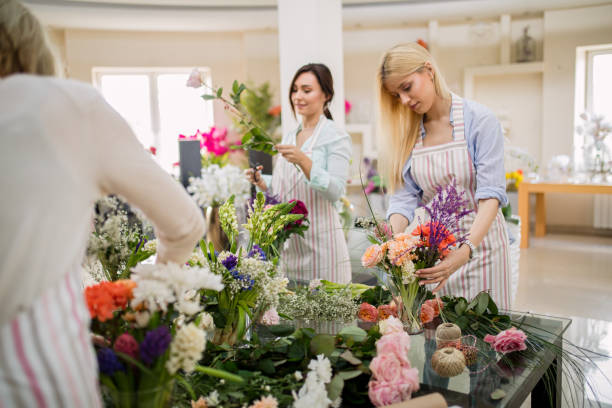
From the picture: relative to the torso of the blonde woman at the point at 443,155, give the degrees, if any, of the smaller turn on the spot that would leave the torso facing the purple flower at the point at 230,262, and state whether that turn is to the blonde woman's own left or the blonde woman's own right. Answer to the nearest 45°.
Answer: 0° — they already face it

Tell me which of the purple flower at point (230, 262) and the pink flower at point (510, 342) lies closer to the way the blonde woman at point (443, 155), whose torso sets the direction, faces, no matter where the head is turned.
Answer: the purple flower

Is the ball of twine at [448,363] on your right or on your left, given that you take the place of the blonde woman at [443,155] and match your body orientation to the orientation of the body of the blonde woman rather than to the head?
on your left

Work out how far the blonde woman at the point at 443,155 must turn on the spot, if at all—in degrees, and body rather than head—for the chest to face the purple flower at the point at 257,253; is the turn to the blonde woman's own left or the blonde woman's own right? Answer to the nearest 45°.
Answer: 0° — they already face it

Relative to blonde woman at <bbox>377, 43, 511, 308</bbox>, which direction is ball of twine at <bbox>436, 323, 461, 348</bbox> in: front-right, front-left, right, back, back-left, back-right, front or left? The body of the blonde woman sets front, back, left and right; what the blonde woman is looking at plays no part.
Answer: front-left

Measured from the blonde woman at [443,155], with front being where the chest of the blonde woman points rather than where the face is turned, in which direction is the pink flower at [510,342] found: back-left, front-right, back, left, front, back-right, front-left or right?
front-left

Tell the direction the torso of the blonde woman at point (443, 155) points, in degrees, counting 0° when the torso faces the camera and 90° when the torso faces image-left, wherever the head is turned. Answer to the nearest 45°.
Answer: approximately 45°
